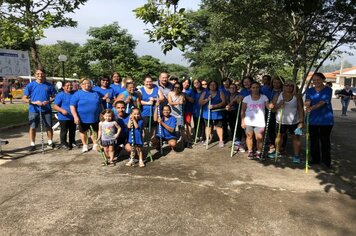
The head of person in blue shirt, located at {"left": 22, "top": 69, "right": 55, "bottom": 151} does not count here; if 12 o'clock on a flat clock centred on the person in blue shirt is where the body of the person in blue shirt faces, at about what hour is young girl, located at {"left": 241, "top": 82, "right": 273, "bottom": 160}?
The young girl is roughly at 10 o'clock from the person in blue shirt.

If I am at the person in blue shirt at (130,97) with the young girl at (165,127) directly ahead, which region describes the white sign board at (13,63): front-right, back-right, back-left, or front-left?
back-left

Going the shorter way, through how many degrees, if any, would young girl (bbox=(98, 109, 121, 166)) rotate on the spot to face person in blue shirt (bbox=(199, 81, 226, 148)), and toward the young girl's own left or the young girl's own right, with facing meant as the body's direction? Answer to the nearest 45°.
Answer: approximately 135° to the young girl's own left

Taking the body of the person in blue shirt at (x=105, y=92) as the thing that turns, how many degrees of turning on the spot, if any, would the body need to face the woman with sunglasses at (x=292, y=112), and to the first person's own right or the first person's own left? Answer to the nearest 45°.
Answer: approximately 45° to the first person's own left

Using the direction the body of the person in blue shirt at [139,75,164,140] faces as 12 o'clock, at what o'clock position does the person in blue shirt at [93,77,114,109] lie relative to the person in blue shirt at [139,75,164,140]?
the person in blue shirt at [93,77,114,109] is roughly at 4 o'clock from the person in blue shirt at [139,75,164,140].

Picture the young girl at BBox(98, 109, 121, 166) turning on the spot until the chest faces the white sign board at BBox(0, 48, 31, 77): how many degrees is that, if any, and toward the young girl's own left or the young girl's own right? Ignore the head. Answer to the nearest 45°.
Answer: approximately 135° to the young girl's own right

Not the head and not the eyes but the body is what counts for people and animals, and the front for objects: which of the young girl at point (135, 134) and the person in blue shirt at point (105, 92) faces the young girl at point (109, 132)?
the person in blue shirt

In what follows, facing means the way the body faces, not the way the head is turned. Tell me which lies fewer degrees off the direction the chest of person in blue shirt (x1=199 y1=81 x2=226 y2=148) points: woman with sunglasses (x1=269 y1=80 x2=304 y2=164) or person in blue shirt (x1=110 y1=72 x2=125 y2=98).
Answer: the woman with sunglasses

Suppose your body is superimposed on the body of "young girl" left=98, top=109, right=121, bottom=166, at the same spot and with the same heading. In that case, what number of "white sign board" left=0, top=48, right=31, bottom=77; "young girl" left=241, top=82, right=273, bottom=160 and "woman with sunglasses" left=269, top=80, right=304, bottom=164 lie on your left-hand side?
2

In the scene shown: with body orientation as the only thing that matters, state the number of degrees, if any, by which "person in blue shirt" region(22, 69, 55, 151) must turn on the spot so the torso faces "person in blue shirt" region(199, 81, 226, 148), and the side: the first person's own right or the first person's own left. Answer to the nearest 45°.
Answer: approximately 90° to the first person's own left
